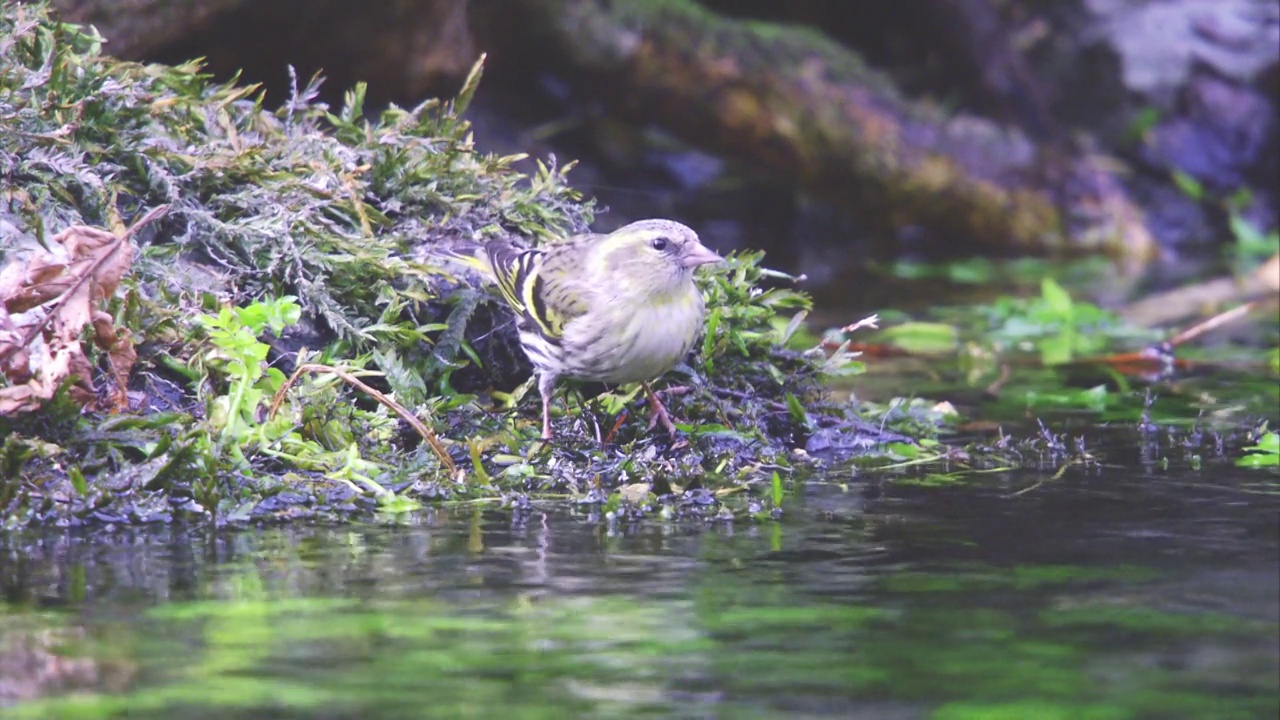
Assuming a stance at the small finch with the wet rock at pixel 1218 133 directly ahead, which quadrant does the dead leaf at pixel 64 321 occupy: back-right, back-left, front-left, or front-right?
back-left

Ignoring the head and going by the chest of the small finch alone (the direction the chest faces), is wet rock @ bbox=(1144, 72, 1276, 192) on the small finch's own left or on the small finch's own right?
on the small finch's own left

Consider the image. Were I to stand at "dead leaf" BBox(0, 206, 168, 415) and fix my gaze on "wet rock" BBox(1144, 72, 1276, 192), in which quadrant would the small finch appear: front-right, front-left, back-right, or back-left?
front-right

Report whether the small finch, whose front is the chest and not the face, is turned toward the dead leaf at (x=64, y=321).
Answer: no

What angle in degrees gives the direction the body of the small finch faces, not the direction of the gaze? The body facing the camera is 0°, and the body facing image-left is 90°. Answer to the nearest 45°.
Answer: approximately 315°
